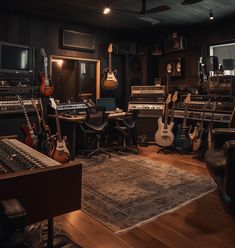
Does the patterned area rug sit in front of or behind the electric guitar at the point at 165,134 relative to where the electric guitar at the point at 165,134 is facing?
in front

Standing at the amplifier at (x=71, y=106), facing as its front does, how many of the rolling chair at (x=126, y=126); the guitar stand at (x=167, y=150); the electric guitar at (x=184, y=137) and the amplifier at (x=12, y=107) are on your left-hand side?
3

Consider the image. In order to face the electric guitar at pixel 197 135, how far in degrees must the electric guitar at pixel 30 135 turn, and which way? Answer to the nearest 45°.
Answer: approximately 45° to its left

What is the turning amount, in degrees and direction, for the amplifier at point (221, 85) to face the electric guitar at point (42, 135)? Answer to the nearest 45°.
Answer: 0° — it already faces it

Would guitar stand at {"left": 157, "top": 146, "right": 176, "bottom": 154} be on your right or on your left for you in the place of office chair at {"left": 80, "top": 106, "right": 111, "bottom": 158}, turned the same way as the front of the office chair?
on your right

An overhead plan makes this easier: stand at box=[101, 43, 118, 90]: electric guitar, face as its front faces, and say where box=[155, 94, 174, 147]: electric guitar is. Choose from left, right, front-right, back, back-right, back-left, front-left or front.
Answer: front-left

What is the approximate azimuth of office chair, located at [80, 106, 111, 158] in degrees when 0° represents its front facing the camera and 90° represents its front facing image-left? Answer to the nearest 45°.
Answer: approximately 135°

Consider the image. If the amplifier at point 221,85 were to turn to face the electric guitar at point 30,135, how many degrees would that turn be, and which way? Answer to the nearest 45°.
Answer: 0° — it already faces it
